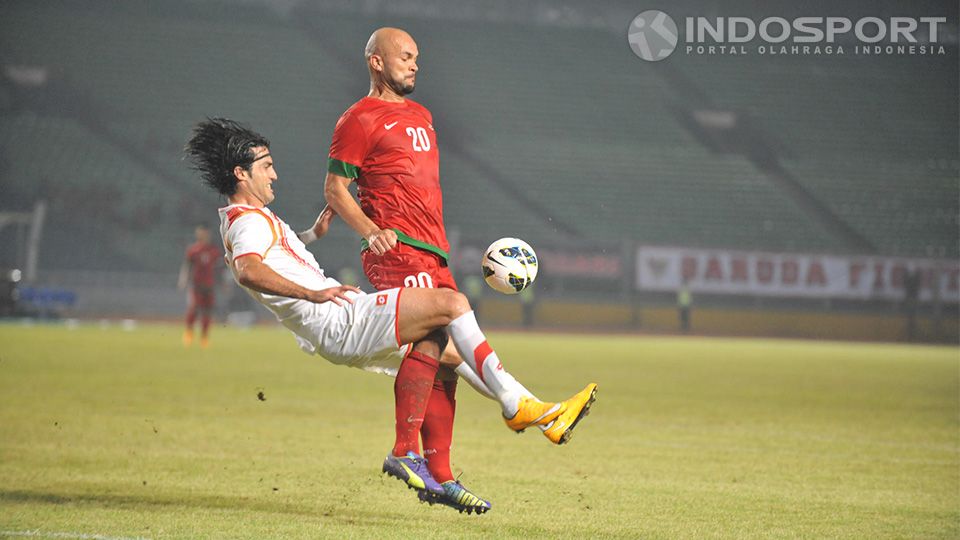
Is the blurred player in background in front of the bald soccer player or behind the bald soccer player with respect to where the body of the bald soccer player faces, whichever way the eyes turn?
behind

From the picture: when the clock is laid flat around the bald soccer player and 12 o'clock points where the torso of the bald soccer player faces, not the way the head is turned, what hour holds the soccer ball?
The soccer ball is roughly at 10 o'clock from the bald soccer player.

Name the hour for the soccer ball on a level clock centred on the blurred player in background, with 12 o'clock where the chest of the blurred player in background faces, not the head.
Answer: The soccer ball is roughly at 12 o'clock from the blurred player in background.

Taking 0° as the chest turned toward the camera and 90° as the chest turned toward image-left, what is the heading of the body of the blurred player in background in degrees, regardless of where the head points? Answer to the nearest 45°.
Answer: approximately 0°

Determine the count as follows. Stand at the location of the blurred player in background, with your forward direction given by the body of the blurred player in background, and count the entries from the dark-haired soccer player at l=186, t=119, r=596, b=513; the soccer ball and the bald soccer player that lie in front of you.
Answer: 3

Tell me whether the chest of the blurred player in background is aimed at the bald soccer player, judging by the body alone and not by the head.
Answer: yes

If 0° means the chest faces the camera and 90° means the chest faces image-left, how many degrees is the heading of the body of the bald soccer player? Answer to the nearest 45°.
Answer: approximately 315°
